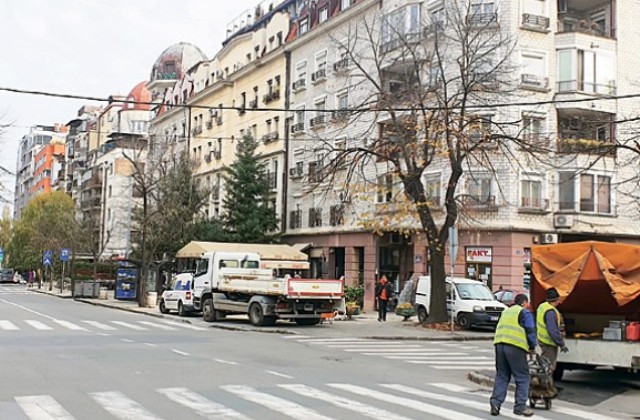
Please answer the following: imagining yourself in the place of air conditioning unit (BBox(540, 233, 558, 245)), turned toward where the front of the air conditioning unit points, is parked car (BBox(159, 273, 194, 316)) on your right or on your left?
on your right

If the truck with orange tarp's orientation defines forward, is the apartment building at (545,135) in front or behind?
in front

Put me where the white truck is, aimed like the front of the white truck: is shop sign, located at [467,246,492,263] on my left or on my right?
on my right

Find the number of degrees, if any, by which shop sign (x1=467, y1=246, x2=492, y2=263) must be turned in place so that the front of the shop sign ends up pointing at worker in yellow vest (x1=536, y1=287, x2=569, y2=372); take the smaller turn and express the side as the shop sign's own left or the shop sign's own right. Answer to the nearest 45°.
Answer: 0° — it already faces them

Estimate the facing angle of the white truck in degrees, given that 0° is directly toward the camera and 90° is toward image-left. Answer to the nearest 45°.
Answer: approximately 135°

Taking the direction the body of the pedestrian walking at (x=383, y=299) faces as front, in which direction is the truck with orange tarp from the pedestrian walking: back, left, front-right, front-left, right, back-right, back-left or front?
front

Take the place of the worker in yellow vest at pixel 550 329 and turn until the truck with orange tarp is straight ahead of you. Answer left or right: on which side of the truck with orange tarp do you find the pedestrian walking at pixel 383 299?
left

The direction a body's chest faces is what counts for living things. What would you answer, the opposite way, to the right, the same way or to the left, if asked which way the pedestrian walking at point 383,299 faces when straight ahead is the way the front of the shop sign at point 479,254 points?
the same way

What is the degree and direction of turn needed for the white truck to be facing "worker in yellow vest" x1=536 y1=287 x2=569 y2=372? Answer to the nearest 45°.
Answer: approximately 135° to its left

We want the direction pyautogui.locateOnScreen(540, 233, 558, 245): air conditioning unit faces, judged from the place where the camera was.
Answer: facing the viewer and to the right of the viewer

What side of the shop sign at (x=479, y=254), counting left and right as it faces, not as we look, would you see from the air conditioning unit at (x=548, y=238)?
left

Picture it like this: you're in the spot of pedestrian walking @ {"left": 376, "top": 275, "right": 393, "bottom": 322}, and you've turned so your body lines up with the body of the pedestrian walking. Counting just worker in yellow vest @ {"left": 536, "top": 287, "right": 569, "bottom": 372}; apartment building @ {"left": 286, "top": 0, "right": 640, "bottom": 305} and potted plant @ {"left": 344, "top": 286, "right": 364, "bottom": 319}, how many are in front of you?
1

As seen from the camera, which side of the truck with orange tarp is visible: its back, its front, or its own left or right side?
back

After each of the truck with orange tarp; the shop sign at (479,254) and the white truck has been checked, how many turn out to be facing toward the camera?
1

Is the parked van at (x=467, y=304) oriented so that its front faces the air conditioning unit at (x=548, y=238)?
no

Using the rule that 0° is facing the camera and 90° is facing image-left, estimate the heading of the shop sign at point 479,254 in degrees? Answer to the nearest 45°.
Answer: approximately 0°

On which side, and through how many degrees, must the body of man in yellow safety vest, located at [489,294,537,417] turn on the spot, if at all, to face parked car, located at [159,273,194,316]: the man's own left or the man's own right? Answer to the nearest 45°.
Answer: approximately 90° to the man's own left

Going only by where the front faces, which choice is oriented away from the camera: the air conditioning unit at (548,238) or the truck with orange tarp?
the truck with orange tarp
